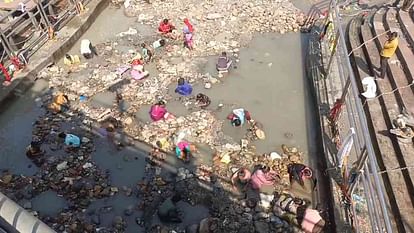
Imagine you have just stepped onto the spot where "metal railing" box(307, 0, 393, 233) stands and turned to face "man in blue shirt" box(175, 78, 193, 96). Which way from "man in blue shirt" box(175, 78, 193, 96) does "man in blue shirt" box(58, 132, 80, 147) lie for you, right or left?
left

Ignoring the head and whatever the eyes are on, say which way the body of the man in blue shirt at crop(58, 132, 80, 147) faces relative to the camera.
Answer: to the viewer's left

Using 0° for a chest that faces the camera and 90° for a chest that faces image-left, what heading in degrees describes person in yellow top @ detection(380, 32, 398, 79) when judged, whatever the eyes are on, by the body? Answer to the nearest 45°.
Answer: approximately 90°

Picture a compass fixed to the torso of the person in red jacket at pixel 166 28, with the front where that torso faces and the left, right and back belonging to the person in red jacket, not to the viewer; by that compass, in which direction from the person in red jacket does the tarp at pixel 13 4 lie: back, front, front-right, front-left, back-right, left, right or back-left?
back-right
